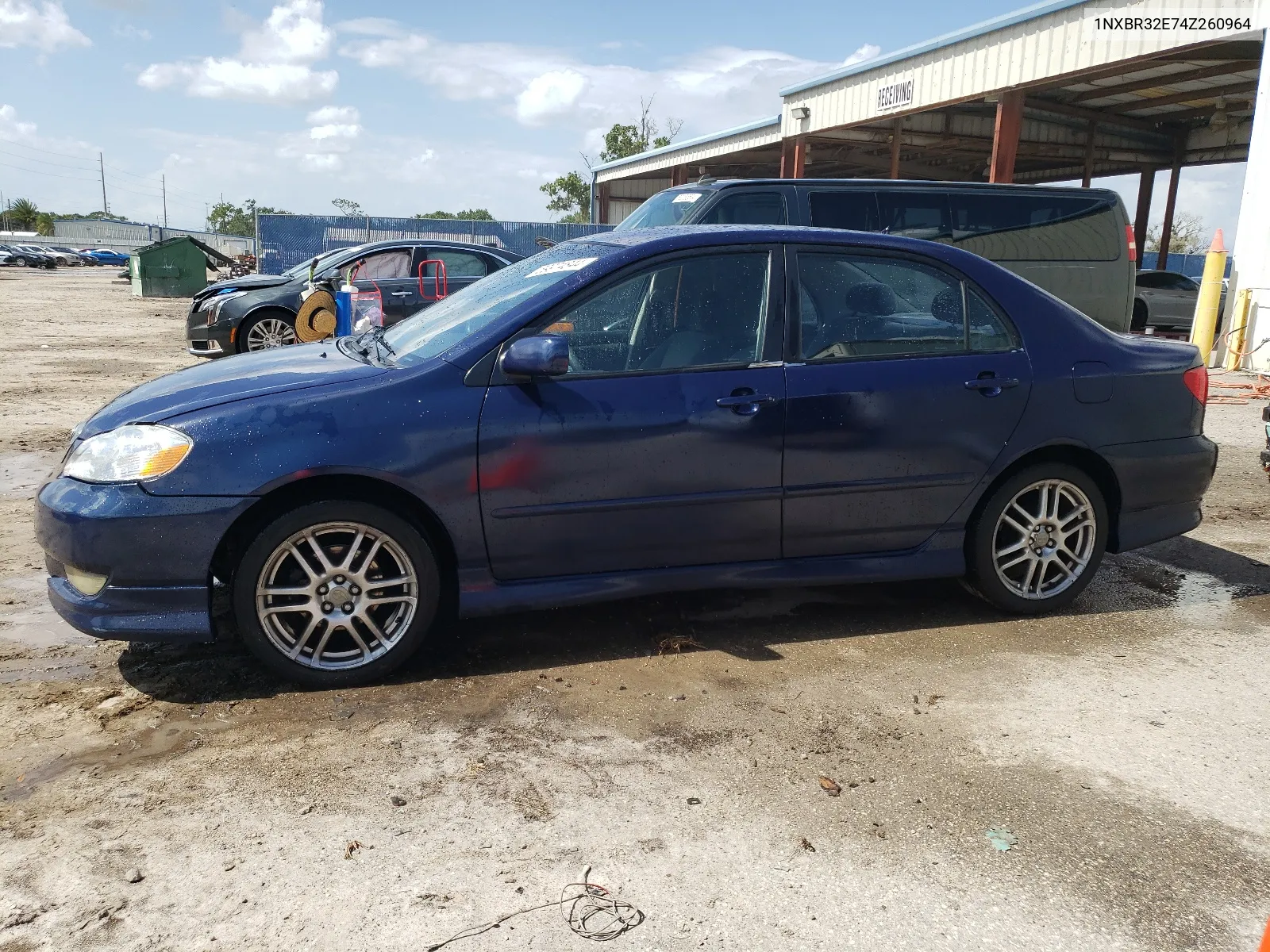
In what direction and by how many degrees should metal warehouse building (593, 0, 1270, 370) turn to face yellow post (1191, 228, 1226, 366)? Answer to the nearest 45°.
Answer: approximately 45° to its left

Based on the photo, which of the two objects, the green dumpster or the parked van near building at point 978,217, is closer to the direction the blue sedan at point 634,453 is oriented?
the green dumpster

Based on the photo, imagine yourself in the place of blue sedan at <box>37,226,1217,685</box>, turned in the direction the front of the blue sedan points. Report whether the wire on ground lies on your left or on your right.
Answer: on your left

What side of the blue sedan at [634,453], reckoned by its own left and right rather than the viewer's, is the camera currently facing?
left

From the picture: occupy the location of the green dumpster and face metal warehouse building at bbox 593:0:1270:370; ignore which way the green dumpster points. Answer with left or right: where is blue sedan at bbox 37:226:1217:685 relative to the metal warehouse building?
right

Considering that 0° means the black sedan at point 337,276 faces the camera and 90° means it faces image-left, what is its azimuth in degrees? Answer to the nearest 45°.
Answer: approximately 90°

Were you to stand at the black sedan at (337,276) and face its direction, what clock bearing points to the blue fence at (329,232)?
The blue fence is roughly at 3 o'clock from the black sedan.

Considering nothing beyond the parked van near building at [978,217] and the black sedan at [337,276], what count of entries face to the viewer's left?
2

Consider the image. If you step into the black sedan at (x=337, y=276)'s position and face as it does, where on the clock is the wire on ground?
The wire on ground is roughly at 9 o'clock from the black sedan.

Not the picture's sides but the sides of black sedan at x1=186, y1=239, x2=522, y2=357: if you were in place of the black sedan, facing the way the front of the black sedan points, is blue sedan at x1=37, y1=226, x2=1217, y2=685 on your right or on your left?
on your left

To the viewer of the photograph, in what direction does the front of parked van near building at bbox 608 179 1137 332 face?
facing to the left of the viewer

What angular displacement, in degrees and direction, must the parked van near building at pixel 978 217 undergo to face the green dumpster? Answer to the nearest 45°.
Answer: approximately 45° to its right

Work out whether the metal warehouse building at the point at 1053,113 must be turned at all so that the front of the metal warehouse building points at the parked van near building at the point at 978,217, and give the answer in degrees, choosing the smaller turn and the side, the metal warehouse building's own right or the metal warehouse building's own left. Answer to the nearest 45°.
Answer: approximately 45° to the metal warehouse building's own left

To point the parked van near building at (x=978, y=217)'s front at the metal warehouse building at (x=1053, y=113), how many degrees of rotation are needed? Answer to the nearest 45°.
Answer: approximately 90° to its right
